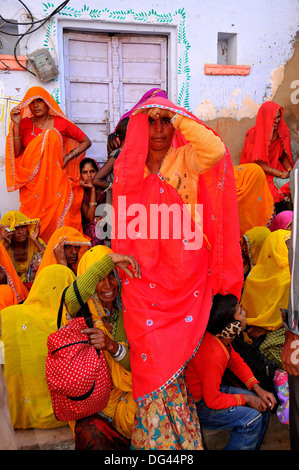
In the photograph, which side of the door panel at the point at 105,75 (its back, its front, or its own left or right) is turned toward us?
front

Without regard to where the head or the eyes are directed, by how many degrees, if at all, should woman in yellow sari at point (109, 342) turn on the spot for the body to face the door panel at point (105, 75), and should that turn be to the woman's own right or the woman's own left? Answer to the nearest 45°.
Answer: approximately 180°

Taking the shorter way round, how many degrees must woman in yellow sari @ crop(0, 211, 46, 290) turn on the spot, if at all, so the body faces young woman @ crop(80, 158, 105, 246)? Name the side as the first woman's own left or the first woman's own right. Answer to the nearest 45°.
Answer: approximately 135° to the first woman's own left

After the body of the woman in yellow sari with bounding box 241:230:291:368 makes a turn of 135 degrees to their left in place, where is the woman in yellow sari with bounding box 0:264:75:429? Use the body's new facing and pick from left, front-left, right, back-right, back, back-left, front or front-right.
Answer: left

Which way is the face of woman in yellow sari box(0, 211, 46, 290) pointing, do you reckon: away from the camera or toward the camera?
toward the camera

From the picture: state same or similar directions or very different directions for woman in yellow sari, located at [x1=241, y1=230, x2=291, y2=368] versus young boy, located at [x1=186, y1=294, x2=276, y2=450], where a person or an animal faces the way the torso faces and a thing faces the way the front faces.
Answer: same or similar directions

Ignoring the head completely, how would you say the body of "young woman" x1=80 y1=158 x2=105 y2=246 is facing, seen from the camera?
toward the camera

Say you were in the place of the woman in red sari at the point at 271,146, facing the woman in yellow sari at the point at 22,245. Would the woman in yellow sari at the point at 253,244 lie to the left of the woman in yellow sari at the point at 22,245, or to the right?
left

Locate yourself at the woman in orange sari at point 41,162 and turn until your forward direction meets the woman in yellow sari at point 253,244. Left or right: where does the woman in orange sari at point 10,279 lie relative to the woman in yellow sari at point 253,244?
right
